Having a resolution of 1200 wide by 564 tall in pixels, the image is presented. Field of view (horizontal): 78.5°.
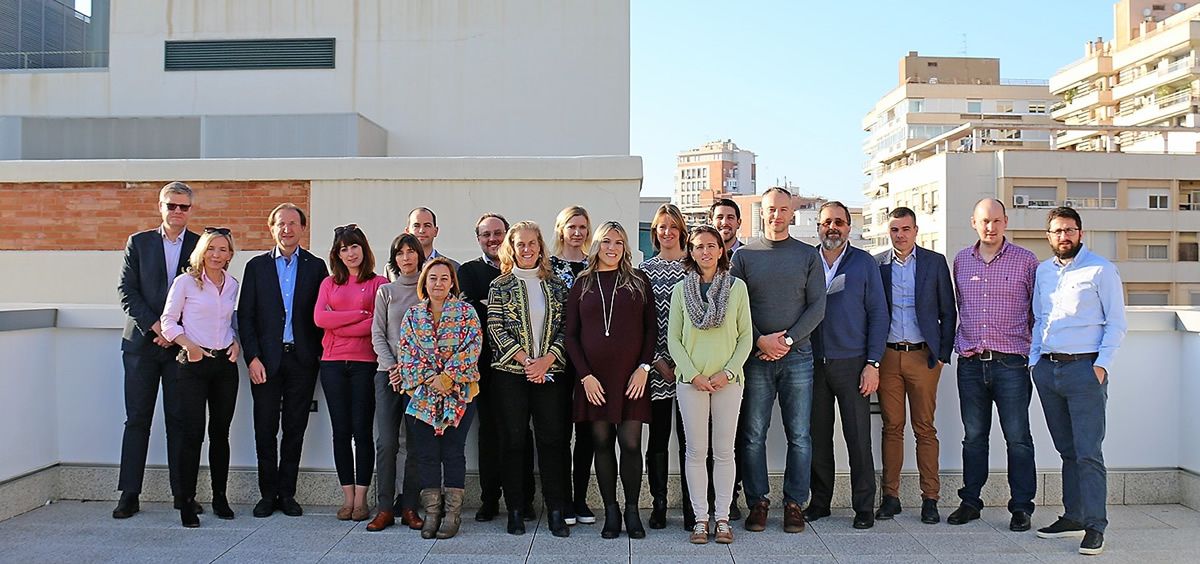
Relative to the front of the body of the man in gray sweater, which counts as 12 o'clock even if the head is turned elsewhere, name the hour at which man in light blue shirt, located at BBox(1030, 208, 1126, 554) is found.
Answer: The man in light blue shirt is roughly at 9 o'clock from the man in gray sweater.

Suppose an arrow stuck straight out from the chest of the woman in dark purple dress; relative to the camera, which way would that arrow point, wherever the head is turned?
toward the camera

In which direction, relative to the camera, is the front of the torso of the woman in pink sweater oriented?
toward the camera

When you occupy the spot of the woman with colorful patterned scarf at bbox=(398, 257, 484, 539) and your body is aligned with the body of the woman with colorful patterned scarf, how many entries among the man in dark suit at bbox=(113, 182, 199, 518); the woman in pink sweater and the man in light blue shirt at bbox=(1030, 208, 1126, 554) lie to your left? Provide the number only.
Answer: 1

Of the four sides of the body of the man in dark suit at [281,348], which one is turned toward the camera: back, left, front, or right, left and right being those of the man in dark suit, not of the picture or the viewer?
front

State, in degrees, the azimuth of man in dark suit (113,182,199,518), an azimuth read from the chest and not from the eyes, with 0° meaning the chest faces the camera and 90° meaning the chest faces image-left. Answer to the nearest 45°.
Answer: approximately 315°
